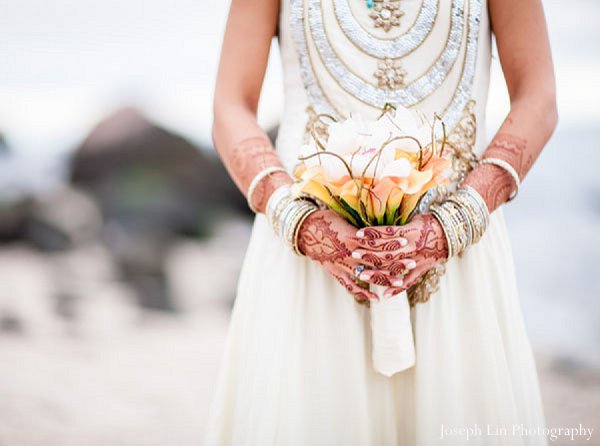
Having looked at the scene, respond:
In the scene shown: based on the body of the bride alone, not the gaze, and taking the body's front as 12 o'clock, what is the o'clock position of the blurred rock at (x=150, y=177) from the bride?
The blurred rock is roughly at 5 o'clock from the bride.

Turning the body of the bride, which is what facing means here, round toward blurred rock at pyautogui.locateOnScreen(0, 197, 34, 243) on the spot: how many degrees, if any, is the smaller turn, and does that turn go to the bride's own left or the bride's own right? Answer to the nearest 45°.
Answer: approximately 135° to the bride's own right

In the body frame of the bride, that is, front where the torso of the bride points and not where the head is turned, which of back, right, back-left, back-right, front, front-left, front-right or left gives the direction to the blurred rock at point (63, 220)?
back-right

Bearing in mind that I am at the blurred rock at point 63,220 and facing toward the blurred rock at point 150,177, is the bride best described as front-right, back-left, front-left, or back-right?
back-right

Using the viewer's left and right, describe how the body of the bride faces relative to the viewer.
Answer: facing the viewer

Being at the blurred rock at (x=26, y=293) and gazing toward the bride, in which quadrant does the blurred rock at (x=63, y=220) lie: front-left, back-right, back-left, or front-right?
back-left

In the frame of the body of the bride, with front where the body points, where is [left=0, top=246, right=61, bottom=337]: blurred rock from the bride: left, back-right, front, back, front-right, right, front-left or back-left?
back-right
